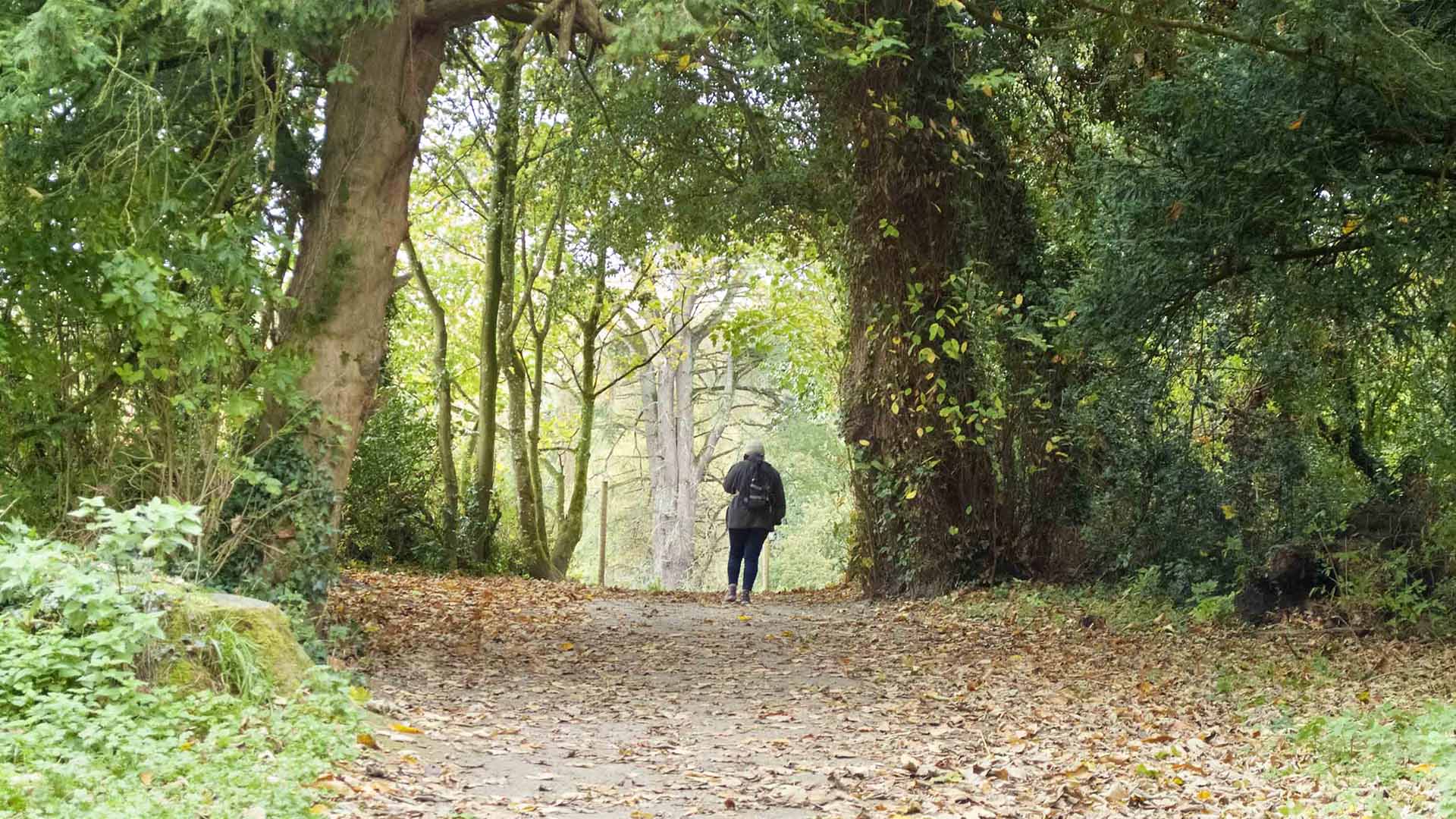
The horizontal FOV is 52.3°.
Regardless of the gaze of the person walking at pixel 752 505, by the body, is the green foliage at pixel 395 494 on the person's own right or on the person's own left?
on the person's own left

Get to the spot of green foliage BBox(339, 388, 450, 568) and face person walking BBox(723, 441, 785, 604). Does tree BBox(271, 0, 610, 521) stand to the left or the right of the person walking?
right

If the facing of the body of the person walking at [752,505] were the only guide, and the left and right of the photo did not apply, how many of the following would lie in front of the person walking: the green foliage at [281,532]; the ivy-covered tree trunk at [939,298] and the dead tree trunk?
1

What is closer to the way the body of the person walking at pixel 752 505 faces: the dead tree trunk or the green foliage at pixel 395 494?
the dead tree trunk

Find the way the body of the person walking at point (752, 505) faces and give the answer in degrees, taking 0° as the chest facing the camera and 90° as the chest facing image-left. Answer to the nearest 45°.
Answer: approximately 180°

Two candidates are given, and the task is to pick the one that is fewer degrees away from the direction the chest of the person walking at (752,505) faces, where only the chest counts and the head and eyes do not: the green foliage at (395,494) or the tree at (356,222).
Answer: the green foliage

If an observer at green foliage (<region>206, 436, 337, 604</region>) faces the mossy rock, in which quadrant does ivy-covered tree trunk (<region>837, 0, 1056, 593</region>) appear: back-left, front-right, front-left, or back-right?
back-left

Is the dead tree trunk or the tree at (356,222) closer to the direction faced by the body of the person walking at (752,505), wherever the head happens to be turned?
the dead tree trunk

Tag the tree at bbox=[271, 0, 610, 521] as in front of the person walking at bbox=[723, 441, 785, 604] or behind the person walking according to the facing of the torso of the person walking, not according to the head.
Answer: behind

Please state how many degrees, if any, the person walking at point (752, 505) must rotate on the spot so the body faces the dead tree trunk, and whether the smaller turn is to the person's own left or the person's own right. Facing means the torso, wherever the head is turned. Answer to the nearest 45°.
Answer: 0° — they already face it

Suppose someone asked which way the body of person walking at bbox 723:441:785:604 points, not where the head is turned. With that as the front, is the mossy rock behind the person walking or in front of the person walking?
behind
